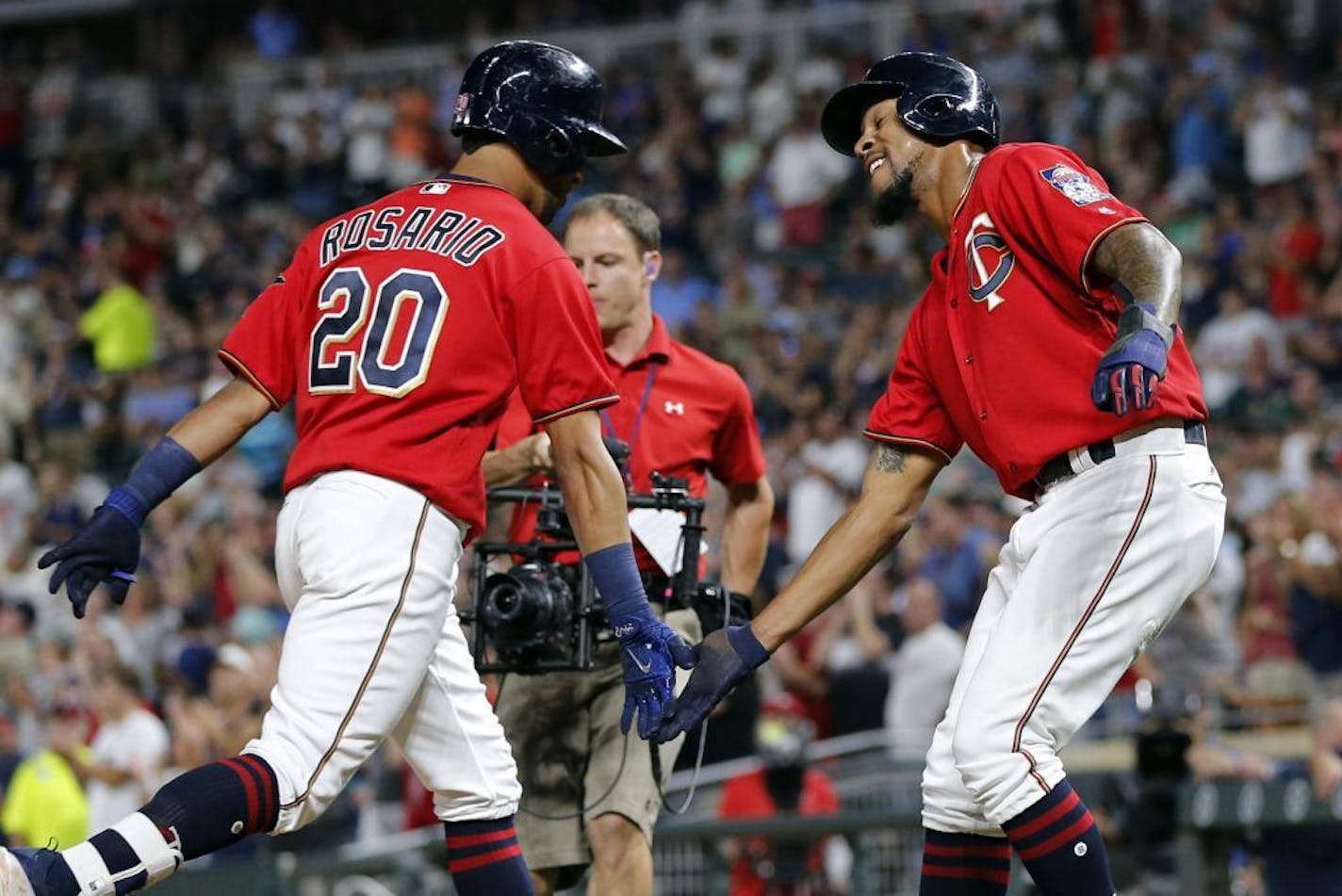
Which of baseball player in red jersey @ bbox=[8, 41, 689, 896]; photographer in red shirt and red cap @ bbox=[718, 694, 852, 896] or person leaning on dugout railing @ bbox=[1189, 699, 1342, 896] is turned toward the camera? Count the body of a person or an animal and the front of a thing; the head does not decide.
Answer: photographer in red shirt and red cap @ bbox=[718, 694, 852, 896]

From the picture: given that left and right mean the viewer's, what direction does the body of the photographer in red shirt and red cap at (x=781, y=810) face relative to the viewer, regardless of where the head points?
facing the viewer

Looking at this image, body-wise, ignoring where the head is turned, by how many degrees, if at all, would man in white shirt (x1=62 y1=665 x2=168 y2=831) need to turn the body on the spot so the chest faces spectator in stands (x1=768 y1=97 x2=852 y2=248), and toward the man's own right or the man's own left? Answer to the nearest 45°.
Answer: approximately 180°

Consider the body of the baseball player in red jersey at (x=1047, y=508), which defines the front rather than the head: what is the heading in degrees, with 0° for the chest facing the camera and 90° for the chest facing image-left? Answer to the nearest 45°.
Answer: approximately 45°

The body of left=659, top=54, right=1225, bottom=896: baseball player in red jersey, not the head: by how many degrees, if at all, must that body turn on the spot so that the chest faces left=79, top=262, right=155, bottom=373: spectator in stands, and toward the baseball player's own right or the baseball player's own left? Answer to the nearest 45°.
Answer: approximately 90° to the baseball player's own right

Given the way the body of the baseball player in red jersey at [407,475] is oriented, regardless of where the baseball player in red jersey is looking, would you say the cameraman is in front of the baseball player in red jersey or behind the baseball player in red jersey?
in front

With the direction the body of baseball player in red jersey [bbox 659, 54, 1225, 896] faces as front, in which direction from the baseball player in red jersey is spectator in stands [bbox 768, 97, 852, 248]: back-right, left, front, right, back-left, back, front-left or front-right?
back-right

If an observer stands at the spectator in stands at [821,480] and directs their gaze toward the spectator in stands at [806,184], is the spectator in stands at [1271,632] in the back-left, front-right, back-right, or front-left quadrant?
back-right

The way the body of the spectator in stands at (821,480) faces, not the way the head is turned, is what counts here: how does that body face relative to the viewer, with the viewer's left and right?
facing the viewer and to the left of the viewer

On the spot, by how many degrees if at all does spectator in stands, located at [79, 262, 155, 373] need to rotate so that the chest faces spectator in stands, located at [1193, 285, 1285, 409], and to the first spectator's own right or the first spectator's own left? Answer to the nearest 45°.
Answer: approximately 90° to the first spectator's own left

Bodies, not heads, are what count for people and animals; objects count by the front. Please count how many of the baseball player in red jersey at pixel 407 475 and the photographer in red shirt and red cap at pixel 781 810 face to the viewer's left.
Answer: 0
